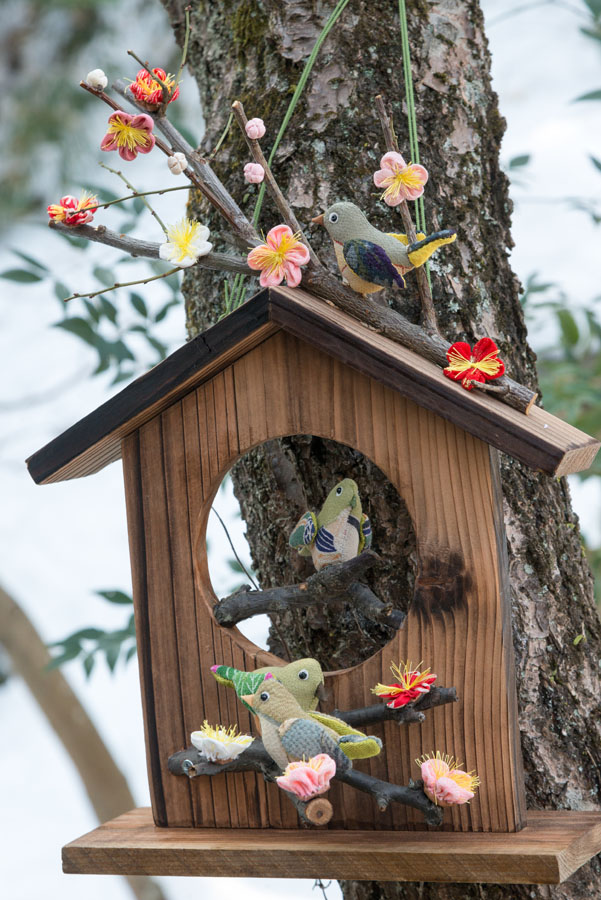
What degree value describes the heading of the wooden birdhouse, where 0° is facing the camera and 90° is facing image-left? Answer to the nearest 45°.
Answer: approximately 0°

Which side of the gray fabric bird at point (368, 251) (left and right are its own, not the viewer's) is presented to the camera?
left

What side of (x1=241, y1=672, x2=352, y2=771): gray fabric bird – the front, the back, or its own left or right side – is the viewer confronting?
left

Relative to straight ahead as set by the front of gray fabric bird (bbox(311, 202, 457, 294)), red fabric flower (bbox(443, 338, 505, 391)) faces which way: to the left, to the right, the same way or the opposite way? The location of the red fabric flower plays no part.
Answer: to the left

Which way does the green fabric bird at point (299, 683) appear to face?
to the viewer's right
